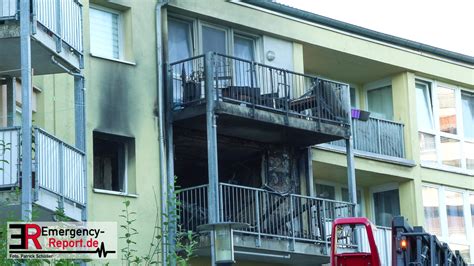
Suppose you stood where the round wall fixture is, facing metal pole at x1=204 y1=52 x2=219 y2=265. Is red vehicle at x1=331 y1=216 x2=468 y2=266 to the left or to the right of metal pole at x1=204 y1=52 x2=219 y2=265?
left

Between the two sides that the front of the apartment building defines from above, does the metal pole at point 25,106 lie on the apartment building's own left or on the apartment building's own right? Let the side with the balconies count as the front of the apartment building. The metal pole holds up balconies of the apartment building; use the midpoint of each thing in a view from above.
on the apartment building's own right

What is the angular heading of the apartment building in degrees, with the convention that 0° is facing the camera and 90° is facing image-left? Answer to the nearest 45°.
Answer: approximately 315°
